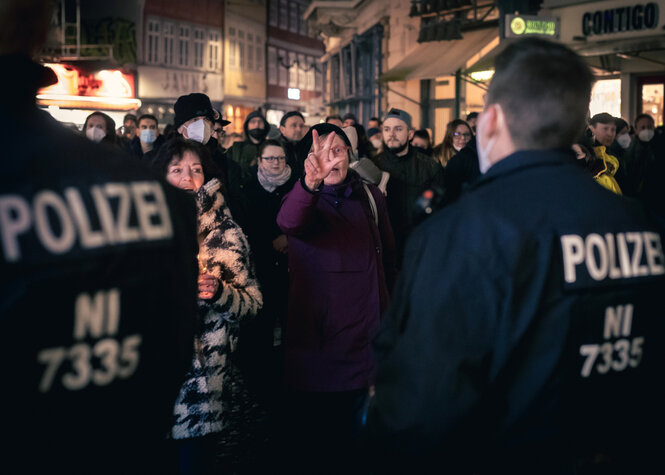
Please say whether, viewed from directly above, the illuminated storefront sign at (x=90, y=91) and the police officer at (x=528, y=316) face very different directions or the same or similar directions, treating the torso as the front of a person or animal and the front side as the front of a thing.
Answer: very different directions

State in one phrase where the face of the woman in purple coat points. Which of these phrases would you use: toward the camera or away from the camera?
toward the camera

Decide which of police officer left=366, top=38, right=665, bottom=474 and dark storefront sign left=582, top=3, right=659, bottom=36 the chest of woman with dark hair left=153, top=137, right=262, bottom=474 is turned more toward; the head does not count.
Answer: the police officer

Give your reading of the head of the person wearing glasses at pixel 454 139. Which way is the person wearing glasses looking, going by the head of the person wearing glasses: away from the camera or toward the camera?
toward the camera

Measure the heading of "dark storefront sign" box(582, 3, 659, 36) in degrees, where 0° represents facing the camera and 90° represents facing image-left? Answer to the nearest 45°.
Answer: approximately 45°

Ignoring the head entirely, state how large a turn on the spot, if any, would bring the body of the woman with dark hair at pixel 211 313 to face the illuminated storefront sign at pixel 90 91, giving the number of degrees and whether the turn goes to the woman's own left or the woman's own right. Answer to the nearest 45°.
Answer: approximately 135° to the woman's own right

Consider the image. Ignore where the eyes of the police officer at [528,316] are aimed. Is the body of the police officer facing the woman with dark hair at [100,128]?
yes

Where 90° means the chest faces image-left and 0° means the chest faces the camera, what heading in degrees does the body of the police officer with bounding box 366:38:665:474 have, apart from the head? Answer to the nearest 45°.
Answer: approximately 135°

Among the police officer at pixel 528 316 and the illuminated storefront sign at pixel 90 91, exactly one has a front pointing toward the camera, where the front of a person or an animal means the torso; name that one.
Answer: the illuminated storefront sign

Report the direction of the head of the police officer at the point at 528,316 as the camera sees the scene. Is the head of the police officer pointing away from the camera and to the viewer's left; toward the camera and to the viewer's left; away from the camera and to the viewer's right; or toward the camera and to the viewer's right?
away from the camera and to the viewer's left

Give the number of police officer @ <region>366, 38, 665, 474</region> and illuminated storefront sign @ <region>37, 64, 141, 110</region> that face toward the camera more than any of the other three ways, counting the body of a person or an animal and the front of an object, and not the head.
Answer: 1

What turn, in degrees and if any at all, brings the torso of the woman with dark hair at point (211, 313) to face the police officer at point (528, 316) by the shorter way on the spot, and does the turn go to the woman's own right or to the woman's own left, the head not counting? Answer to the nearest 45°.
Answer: approximately 45° to the woman's own left

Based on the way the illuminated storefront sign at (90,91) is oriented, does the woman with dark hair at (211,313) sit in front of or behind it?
in front

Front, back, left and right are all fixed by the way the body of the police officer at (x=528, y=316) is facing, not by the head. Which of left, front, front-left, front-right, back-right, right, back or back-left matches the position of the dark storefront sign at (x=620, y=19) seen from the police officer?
front-right

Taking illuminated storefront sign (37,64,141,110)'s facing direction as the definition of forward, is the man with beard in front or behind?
in front

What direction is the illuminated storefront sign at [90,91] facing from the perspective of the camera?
toward the camera

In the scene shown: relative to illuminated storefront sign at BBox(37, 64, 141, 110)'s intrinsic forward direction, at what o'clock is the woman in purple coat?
The woman in purple coat is roughly at 12 o'clock from the illuminated storefront sign.

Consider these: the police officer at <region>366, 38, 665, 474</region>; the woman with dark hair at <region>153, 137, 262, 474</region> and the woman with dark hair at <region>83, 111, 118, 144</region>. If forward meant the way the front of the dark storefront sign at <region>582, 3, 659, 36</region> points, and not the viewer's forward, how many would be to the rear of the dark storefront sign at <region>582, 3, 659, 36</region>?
0
